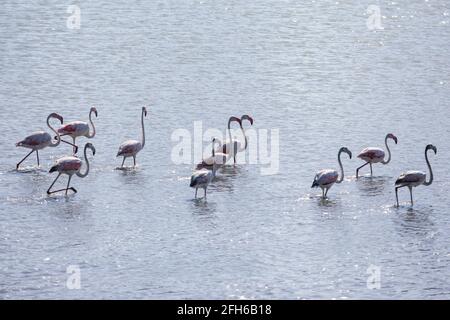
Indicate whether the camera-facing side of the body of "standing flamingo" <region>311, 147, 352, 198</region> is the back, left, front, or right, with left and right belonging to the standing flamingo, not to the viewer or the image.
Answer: right

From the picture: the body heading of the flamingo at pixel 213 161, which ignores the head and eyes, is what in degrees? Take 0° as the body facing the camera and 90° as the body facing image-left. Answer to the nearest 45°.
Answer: approximately 270°

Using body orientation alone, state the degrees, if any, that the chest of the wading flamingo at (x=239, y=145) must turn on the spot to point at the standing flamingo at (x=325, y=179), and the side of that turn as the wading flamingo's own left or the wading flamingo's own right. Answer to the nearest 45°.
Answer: approximately 45° to the wading flamingo's own right

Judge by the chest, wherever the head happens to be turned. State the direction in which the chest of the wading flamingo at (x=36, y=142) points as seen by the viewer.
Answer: to the viewer's right

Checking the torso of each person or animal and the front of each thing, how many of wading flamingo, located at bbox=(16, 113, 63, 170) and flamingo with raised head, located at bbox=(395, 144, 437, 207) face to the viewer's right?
2

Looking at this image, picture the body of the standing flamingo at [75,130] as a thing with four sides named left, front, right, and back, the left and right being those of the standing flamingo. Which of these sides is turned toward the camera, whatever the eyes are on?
right

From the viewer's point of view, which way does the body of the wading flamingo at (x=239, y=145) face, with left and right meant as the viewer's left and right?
facing to the right of the viewer

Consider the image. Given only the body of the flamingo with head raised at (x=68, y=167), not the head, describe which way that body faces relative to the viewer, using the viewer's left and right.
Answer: facing to the right of the viewer

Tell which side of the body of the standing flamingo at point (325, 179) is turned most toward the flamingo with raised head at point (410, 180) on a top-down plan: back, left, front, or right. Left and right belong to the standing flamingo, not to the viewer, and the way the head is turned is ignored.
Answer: front

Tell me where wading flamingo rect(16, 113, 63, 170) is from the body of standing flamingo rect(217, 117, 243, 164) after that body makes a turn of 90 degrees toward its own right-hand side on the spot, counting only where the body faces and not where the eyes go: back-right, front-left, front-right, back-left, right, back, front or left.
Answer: right

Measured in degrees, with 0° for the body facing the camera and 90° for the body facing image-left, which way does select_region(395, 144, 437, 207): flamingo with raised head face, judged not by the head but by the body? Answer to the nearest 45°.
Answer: approximately 270°
